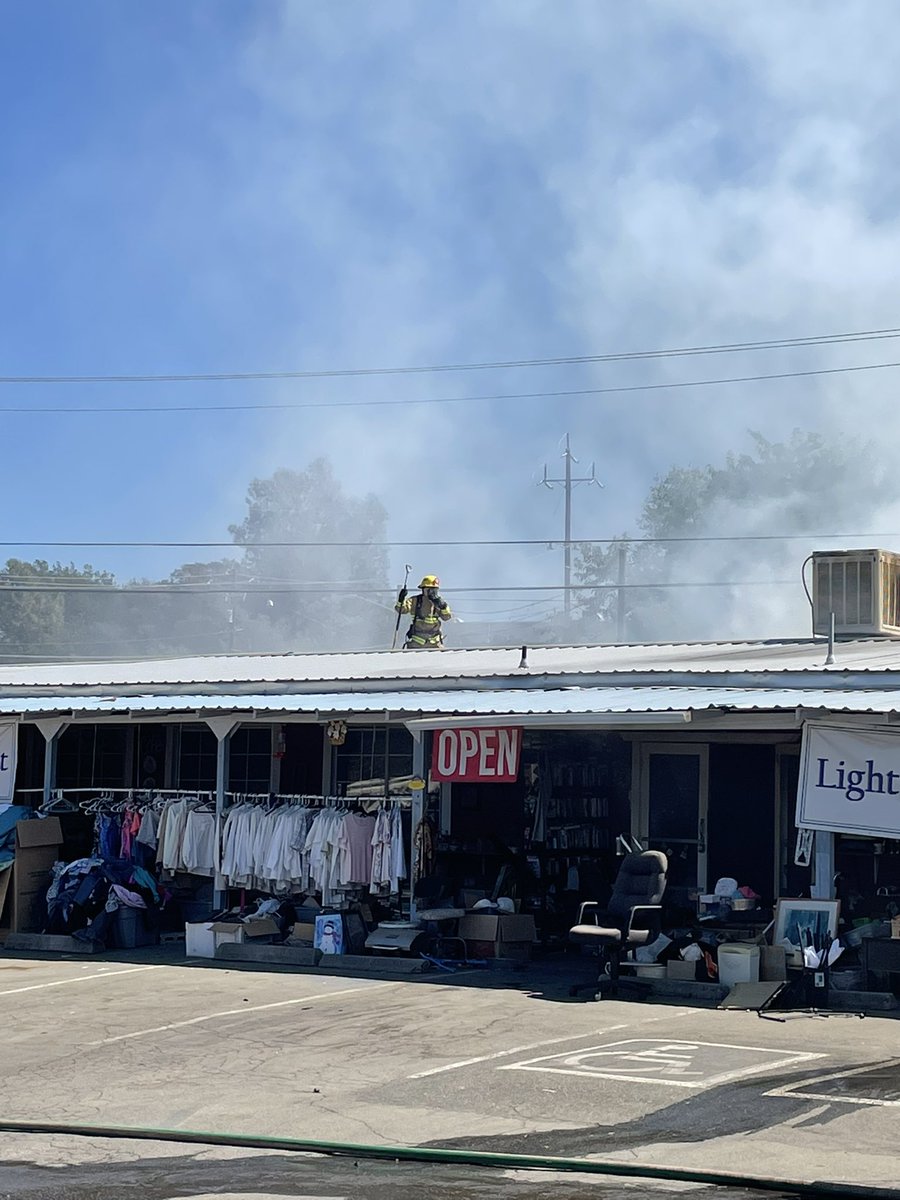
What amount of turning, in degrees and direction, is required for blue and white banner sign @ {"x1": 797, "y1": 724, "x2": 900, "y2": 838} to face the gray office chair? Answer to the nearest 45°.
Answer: approximately 90° to its right

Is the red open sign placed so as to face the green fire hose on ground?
yes

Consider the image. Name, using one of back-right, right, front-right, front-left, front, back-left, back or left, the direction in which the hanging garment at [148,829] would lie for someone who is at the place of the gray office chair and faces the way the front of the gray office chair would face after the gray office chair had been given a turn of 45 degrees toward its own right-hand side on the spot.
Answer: front-right

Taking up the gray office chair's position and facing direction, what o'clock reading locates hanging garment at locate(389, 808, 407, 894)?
The hanging garment is roughly at 3 o'clock from the gray office chair.

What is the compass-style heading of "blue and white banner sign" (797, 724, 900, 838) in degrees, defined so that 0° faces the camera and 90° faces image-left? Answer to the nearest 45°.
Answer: approximately 0°

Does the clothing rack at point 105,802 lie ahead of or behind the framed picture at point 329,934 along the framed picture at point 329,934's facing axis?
behind

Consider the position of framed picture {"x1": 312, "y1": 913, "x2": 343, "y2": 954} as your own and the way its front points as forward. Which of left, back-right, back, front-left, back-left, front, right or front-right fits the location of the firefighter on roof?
back

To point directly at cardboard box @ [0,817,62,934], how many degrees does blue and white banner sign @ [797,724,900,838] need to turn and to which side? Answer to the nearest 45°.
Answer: approximately 90° to its right
